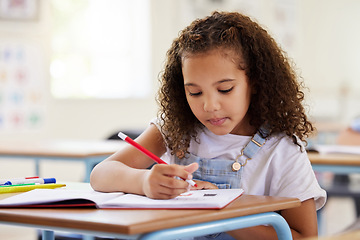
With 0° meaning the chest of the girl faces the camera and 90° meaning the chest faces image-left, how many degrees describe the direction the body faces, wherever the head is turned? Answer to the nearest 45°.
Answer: approximately 45°

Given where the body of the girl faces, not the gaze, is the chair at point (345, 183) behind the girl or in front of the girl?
behind

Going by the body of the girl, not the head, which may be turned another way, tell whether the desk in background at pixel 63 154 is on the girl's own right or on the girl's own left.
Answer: on the girl's own right

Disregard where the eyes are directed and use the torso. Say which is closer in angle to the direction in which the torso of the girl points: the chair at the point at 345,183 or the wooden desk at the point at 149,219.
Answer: the wooden desk

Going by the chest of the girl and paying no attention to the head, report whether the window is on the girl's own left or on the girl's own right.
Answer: on the girl's own right

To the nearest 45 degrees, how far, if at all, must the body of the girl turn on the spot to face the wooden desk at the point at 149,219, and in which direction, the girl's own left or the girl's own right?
approximately 45° to the girl's own left

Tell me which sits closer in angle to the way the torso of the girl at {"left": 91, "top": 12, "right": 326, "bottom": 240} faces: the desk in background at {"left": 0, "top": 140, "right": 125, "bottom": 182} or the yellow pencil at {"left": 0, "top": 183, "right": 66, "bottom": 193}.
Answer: the yellow pencil

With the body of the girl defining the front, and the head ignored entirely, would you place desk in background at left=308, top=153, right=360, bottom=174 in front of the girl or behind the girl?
behind

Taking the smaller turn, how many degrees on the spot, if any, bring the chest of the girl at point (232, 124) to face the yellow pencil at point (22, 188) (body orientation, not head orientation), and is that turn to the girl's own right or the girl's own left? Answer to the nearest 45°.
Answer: approximately 45° to the girl's own right
